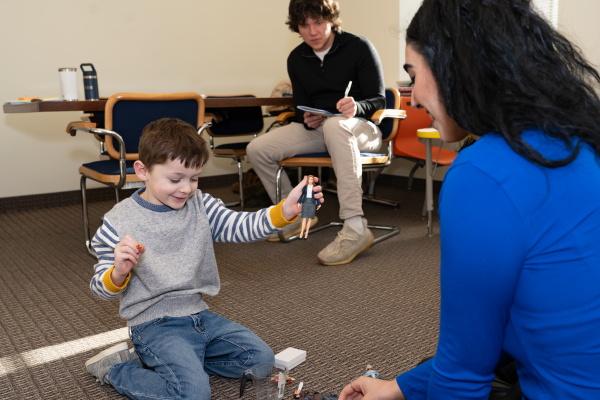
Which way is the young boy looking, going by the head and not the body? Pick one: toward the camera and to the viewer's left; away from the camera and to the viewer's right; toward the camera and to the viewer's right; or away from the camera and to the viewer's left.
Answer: toward the camera and to the viewer's right

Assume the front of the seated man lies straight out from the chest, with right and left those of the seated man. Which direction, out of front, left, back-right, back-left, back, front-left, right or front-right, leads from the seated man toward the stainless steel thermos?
front-right

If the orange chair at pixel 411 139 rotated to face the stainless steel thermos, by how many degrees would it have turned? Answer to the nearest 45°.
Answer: approximately 90° to its right

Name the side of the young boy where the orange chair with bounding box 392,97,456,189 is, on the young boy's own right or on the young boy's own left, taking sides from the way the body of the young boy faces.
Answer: on the young boy's own left

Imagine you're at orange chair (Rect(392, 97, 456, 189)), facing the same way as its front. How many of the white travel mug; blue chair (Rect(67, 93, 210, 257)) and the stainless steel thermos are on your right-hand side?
3

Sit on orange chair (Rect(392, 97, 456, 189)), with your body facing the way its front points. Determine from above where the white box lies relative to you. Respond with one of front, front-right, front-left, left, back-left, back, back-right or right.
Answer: front-right

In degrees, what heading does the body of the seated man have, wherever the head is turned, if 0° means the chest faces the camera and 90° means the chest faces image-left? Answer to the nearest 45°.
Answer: approximately 45°

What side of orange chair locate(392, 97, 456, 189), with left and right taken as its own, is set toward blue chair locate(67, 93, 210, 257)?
right

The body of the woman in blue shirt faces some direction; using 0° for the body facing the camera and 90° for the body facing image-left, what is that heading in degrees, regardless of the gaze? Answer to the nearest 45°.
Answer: approximately 135°

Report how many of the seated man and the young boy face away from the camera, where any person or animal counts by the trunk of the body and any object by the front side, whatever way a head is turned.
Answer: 0

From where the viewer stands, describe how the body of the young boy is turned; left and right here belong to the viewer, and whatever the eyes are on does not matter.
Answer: facing the viewer and to the right of the viewer

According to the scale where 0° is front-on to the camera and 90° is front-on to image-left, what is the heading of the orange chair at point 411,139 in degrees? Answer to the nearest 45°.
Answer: approximately 315°

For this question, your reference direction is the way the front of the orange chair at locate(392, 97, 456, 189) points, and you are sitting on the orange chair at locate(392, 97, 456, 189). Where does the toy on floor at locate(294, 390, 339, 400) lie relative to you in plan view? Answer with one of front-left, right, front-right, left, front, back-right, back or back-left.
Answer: front-right

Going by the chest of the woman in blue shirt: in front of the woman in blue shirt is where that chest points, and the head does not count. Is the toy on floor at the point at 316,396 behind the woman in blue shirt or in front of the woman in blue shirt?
in front
